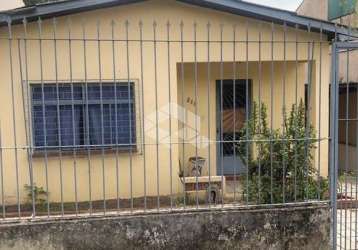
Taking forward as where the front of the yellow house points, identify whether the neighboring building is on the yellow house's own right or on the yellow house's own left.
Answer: on the yellow house's own left

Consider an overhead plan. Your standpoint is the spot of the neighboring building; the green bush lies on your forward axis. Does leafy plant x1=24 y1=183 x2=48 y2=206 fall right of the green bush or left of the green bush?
right

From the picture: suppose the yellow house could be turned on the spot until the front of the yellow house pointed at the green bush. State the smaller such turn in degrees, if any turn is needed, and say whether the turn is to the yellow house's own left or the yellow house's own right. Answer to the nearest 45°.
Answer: approximately 45° to the yellow house's own left

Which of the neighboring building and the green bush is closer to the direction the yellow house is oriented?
the green bush

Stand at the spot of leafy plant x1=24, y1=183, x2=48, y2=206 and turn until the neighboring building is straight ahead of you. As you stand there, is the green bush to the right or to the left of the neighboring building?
right

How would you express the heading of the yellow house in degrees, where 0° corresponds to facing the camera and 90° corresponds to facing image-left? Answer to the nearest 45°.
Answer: approximately 0°
